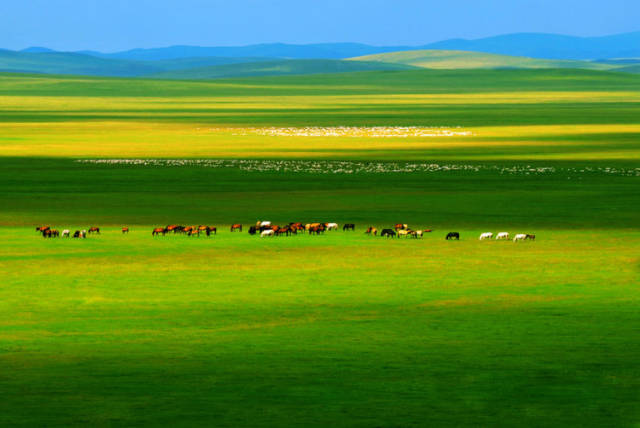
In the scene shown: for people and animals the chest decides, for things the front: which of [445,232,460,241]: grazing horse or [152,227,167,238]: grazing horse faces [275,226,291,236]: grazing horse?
[445,232,460,241]: grazing horse

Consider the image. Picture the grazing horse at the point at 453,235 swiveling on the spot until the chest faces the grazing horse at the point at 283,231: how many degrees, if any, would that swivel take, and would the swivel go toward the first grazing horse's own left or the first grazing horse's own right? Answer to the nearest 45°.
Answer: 0° — it already faces it

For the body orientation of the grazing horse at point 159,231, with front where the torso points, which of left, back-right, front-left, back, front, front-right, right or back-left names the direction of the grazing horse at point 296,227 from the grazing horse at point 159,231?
back

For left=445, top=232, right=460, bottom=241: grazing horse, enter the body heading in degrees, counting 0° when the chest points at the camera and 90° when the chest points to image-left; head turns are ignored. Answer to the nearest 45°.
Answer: approximately 90°

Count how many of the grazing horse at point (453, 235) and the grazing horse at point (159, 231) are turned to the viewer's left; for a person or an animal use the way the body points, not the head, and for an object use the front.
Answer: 2

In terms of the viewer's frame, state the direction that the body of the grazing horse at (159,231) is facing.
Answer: to the viewer's left

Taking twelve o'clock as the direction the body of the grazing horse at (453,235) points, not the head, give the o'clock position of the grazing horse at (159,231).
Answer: the grazing horse at (159,231) is roughly at 12 o'clock from the grazing horse at (453,235).

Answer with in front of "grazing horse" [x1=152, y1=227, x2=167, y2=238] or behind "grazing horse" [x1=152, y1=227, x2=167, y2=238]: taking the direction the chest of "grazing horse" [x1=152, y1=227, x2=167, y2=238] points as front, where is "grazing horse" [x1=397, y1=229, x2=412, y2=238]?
behind
